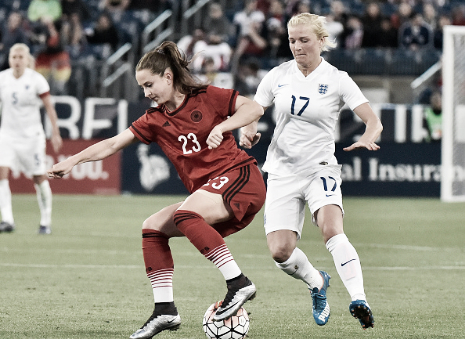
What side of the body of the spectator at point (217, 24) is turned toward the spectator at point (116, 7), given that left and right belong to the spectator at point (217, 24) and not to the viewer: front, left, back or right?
right

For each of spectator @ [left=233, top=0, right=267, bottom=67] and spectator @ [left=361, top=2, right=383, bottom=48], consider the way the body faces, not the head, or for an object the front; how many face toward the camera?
2

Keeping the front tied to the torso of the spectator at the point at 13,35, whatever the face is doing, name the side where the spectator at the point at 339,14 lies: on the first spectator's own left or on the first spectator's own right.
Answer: on the first spectator's own left

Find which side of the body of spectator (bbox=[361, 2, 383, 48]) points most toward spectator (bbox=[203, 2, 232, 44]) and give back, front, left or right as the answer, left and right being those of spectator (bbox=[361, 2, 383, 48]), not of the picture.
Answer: right

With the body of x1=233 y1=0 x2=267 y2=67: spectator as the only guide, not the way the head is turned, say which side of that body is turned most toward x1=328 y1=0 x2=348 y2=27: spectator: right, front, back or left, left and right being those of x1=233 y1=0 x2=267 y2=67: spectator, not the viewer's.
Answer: left

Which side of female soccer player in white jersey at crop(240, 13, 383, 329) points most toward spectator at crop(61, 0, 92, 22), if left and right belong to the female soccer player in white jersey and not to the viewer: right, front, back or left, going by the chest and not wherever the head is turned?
back

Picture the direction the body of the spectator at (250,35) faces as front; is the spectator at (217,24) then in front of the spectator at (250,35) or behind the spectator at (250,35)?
behind
